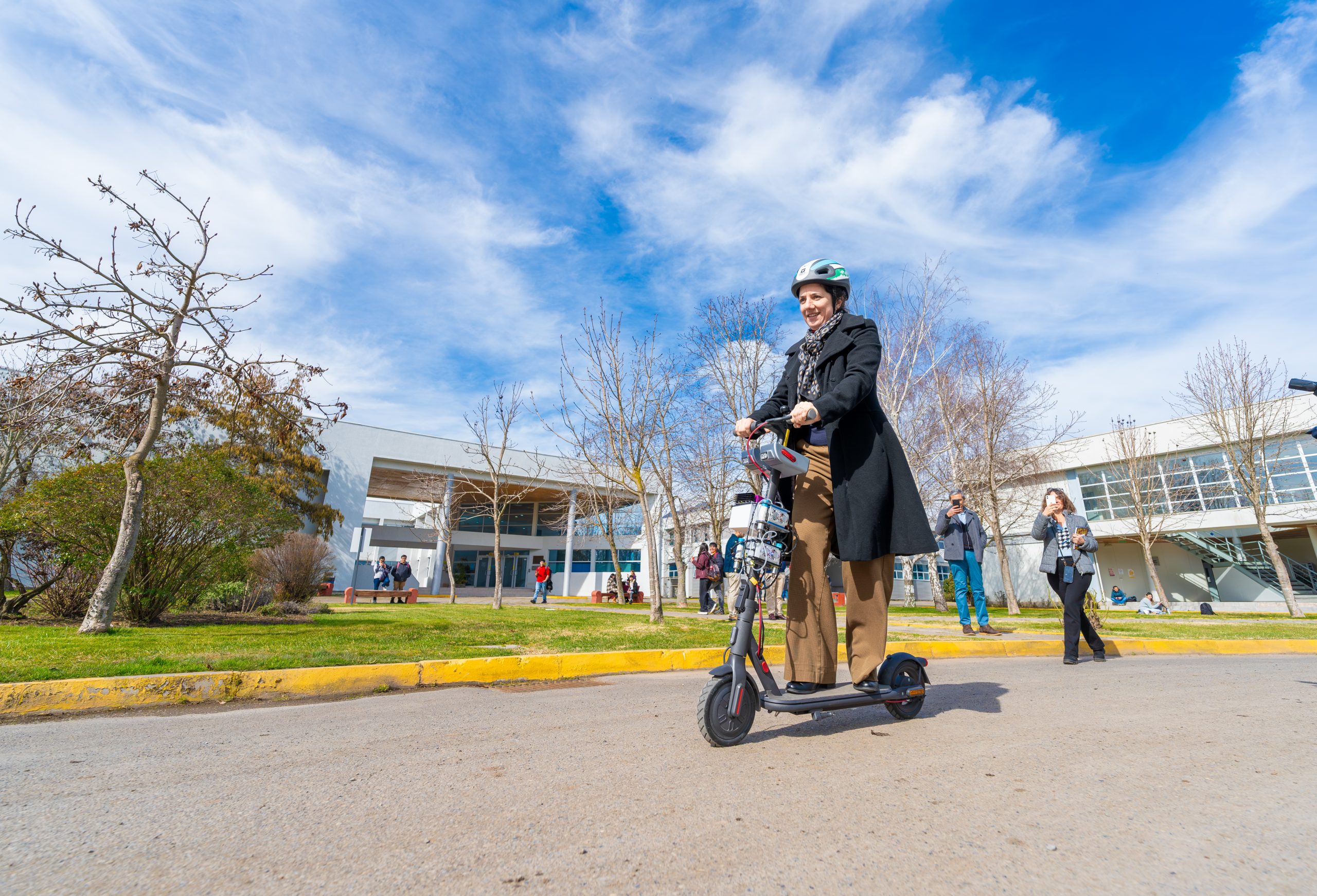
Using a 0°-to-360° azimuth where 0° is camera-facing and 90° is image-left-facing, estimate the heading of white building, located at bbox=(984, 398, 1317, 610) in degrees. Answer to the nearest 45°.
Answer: approximately 45°

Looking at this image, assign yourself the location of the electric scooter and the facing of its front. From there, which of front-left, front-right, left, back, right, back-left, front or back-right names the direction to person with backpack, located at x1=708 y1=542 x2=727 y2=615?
back-right

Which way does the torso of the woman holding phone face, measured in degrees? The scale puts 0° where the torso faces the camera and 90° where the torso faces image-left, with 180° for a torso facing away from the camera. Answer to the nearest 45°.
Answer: approximately 45°

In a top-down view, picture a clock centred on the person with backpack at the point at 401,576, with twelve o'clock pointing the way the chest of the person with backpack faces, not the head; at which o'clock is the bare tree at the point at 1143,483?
The bare tree is roughly at 10 o'clock from the person with backpack.

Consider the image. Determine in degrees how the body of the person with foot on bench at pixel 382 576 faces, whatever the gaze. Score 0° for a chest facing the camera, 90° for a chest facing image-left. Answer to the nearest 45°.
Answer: approximately 0°

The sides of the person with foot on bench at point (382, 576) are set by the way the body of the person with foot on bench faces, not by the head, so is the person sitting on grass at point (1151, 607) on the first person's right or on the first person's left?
on the first person's left

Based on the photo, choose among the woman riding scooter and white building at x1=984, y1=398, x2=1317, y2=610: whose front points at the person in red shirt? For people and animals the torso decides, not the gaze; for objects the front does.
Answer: the white building

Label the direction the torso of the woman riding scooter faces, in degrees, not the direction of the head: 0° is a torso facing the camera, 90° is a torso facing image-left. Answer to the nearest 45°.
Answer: approximately 45°
